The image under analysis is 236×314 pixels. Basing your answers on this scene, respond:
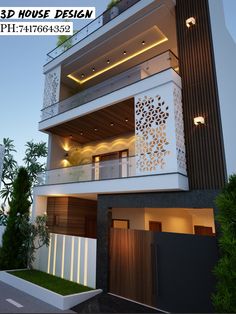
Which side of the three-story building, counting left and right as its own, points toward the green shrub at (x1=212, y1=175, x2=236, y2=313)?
left

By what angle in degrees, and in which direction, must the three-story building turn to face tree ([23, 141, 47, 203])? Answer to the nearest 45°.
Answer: approximately 90° to its right

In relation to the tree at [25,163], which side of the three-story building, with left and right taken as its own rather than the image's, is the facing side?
right

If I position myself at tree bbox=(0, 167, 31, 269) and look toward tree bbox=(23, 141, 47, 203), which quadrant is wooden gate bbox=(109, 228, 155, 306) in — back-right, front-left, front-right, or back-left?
back-right

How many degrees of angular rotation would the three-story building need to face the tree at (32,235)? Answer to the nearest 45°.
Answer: approximately 90° to its right

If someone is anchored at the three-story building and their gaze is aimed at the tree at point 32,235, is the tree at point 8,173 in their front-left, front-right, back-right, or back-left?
front-right

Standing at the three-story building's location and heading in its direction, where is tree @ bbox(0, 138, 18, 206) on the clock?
The tree is roughly at 3 o'clock from the three-story building.

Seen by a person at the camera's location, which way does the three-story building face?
facing the viewer and to the left of the viewer

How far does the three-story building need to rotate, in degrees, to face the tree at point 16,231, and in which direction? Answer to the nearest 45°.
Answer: approximately 90° to its right
